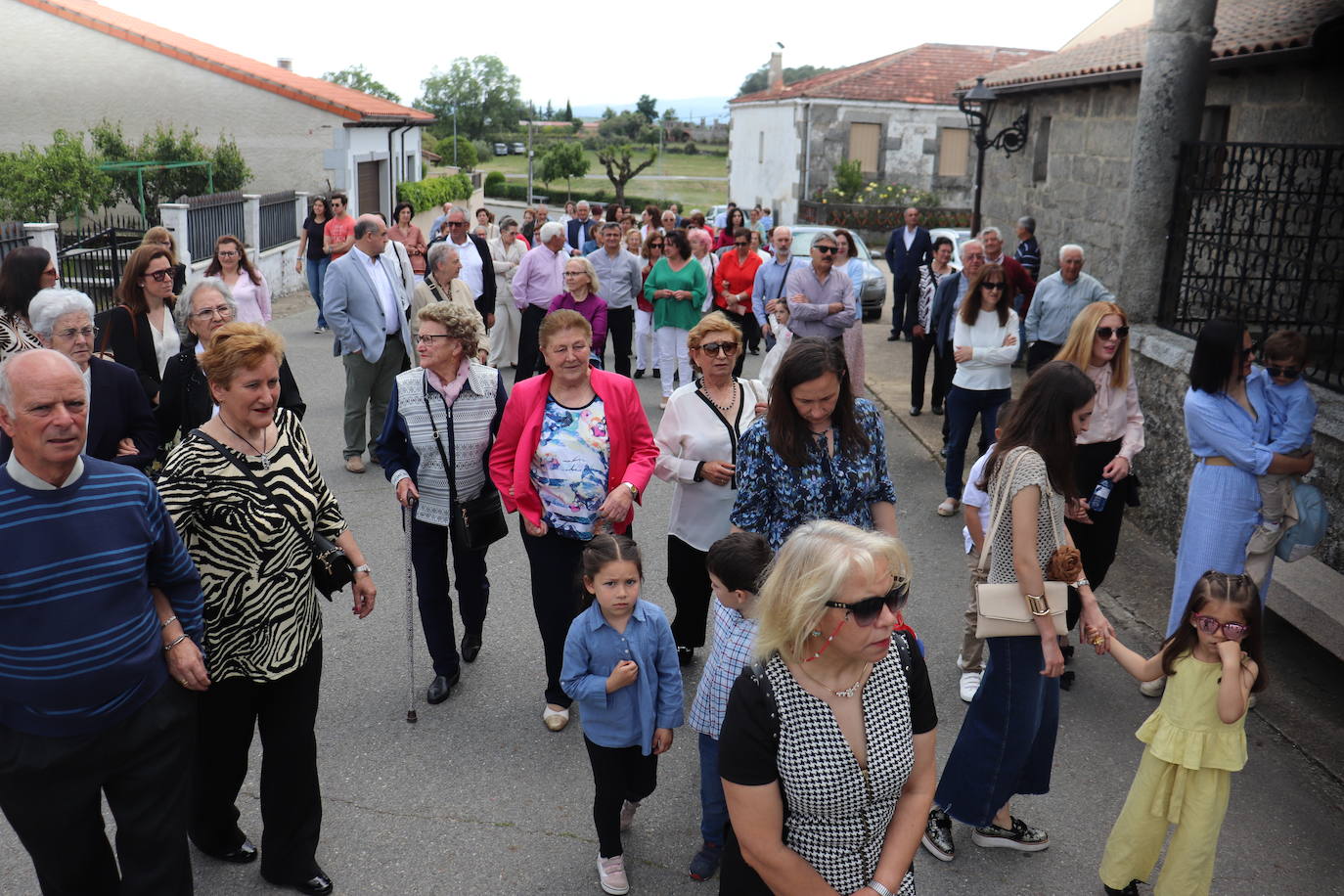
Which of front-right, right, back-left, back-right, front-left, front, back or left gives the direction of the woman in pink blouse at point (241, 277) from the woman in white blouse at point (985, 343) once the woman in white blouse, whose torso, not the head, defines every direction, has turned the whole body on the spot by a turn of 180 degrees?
left

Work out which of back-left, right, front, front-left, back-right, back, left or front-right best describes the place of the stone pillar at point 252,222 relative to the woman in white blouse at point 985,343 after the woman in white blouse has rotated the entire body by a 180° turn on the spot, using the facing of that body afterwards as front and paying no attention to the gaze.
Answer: front-left

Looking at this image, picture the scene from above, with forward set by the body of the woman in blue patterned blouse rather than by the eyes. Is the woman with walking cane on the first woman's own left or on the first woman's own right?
on the first woman's own right

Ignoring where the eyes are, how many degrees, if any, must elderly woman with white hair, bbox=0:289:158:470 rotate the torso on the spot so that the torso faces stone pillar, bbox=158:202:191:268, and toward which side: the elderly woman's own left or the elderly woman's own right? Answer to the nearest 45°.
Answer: approximately 180°

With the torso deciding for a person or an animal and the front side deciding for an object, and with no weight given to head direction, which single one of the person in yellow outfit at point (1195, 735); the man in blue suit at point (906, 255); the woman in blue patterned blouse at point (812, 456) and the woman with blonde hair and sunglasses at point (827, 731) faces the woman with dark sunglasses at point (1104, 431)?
the man in blue suit

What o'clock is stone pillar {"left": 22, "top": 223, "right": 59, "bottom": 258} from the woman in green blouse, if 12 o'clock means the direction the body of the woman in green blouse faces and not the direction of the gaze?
The stone pillar is roughly at 3 o'clock from the woman in green blouse.

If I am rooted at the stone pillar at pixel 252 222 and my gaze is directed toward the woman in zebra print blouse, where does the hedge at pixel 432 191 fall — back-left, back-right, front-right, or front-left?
back-left

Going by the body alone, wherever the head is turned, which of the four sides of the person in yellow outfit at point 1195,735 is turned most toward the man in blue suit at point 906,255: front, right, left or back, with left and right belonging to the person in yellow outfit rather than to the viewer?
back

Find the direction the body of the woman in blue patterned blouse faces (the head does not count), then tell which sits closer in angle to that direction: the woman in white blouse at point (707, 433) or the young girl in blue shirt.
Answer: the young girl in blue shirt

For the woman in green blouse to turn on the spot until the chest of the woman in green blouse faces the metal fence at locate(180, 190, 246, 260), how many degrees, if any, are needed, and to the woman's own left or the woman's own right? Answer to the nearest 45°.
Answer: approximately 135° to the woman's own right

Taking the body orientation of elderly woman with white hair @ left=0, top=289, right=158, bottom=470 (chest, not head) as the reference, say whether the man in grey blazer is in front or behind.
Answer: behind

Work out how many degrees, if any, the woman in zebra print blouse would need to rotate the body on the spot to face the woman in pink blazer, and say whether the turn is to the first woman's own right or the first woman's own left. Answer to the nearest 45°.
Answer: approximately 90° to the first woman's own left

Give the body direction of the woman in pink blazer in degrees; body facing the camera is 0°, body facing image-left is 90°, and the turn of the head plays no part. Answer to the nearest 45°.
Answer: approximately 0°
